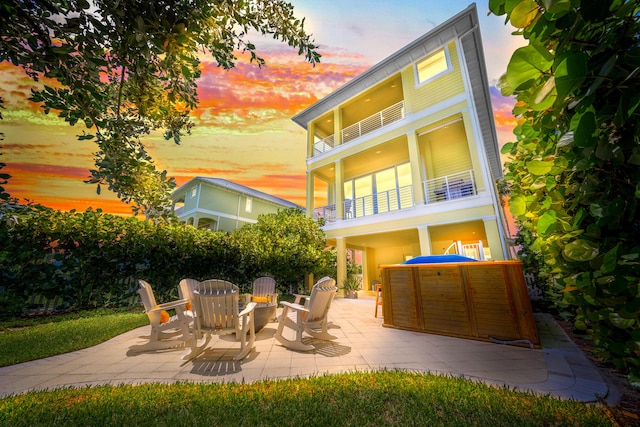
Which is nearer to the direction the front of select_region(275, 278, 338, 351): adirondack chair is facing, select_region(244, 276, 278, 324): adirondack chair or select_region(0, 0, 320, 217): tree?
the adirondack chair

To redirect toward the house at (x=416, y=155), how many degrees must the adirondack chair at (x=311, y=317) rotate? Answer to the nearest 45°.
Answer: approximately 90° to its right

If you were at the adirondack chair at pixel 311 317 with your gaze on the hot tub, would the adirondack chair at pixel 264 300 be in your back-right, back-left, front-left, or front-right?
back-left

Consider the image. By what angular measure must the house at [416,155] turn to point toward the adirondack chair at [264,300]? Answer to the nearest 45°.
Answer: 0° — it already faces it

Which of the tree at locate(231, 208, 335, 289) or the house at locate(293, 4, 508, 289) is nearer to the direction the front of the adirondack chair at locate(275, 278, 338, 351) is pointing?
the tree

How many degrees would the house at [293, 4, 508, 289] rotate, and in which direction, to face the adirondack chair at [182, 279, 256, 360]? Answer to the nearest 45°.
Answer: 0° — it already faces it

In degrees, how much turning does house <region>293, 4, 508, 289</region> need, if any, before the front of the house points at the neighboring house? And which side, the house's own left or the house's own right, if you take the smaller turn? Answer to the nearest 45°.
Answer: approximately 45° to the house's own right

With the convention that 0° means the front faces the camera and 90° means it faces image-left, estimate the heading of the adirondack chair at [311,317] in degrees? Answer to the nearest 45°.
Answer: approximately 135°

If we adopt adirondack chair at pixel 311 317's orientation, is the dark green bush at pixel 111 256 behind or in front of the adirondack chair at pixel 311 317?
in front
